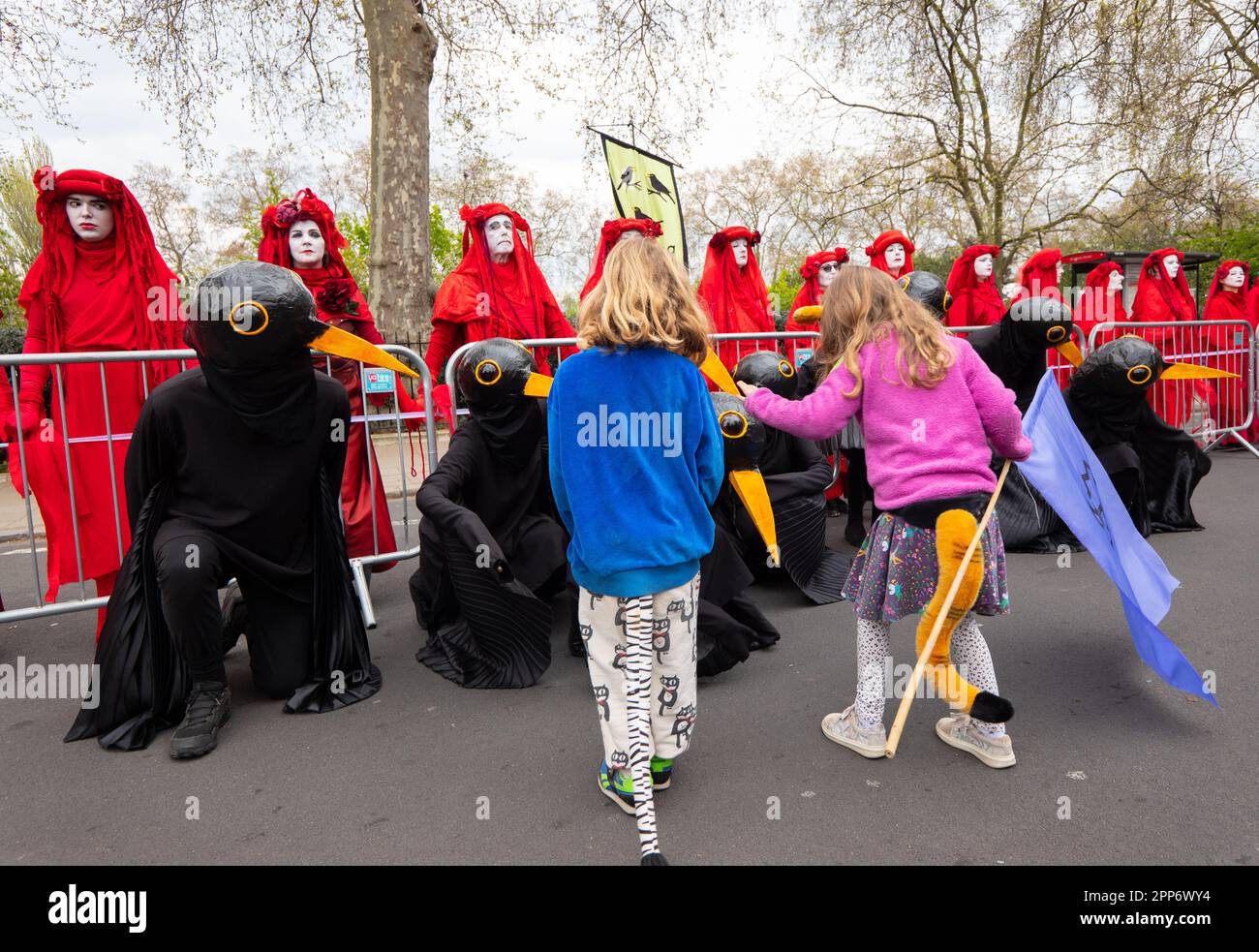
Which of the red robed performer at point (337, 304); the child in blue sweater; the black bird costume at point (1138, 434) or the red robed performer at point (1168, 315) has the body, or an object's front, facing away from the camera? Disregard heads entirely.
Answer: the child in blue sweater

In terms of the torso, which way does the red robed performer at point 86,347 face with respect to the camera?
toward the camera

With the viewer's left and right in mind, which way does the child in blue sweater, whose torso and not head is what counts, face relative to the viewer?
facing away from the viewer

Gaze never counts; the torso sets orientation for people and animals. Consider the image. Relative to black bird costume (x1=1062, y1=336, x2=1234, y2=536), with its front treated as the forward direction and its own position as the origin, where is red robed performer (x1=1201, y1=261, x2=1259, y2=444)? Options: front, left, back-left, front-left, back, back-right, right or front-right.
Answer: left

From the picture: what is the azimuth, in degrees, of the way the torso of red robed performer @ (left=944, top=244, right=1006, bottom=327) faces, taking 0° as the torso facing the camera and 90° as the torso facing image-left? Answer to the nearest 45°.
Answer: approximately 315°

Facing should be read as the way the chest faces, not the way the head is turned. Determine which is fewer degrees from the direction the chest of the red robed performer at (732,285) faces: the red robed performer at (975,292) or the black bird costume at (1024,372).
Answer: the black bird costume

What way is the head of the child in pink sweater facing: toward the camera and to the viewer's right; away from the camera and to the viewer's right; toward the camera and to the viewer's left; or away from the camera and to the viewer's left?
away from the camera and to the viewer's left

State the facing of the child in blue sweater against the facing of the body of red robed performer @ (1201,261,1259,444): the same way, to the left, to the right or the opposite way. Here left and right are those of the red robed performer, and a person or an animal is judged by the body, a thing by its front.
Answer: the opposite way

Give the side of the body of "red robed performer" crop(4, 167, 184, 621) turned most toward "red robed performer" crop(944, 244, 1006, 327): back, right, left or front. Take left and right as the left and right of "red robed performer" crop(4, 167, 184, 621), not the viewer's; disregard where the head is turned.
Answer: left

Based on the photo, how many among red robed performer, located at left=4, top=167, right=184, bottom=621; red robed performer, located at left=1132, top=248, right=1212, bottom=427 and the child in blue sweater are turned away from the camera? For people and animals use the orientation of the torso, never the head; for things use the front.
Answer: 1

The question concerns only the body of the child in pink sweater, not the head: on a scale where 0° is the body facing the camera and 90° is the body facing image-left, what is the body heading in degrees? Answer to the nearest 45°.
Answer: approximately 135°

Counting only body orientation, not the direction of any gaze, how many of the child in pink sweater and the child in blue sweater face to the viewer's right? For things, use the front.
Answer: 0

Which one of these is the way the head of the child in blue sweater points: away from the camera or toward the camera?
away from the camera
